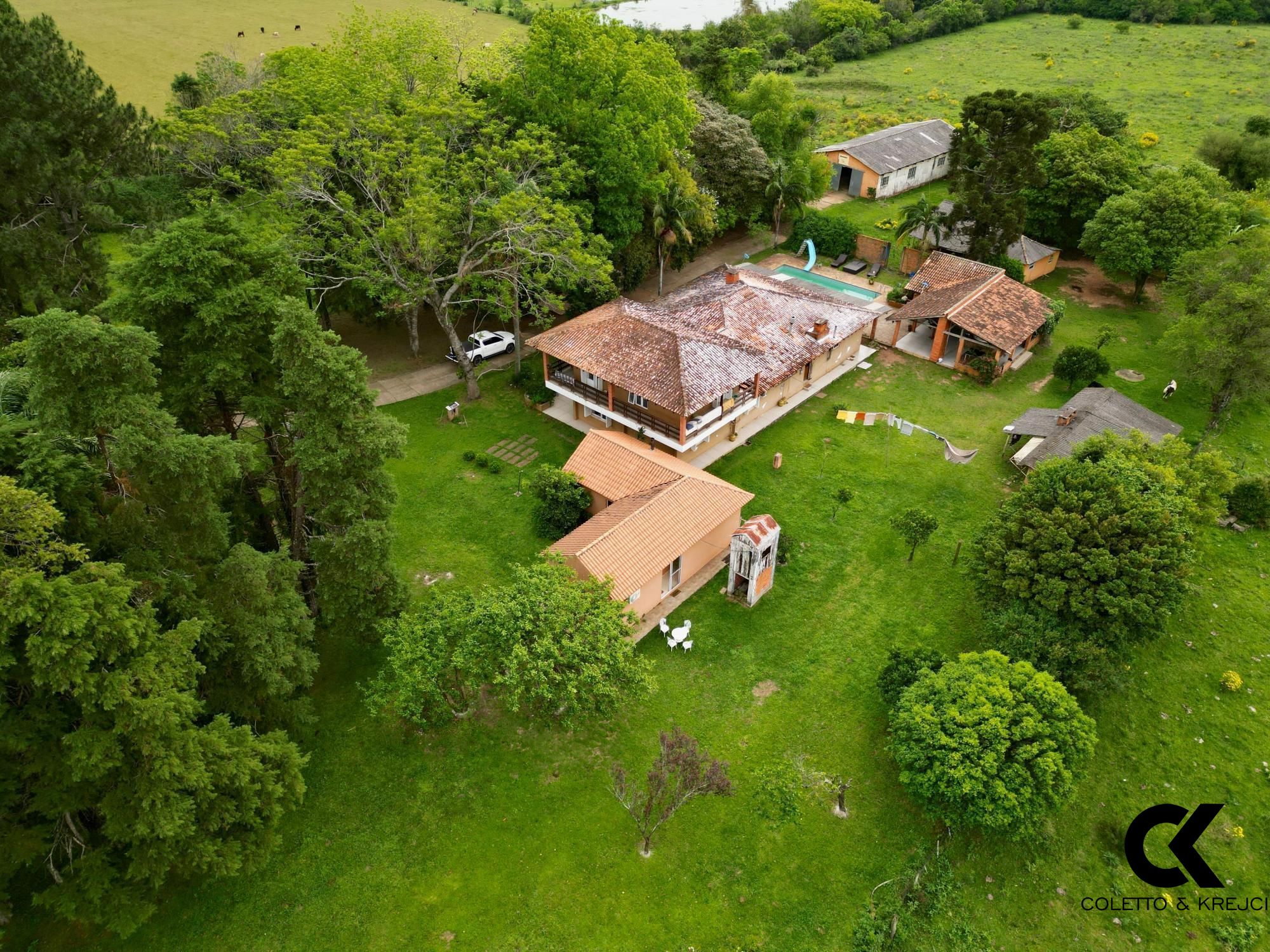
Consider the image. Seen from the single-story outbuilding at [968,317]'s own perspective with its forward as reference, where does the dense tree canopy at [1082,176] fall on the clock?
The dense tree canopy is roughly at 5 o'clock from the single-story outbuilding.

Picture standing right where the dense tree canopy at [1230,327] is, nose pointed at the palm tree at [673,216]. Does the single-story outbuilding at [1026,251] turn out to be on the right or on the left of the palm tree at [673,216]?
right

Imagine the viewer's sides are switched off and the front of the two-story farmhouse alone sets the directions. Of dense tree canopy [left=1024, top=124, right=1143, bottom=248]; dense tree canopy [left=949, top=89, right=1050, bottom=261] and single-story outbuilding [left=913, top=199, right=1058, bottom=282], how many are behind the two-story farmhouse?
3

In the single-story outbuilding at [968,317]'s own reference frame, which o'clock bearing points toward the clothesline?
The clothesline is roughly at 11 o'clock from the single-story outbuilding.

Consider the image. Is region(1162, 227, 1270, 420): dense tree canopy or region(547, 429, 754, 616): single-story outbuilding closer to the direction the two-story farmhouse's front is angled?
the single-story outbuilding

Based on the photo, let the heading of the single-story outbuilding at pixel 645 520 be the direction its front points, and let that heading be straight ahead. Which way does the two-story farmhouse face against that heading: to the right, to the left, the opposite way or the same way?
to the right

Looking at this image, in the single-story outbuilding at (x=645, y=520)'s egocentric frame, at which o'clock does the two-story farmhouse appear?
The two-story farmhouse is roughly at 8 o'clock from the single-story outbuilding.

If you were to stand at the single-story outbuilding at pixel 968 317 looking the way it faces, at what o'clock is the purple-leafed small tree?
The purple-leafed small tree is roughly at 11 o'clock from the single-story outbuilding.

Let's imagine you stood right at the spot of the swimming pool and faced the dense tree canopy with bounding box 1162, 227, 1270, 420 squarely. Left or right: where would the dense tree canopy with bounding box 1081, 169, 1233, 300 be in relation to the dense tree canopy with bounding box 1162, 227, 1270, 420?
left

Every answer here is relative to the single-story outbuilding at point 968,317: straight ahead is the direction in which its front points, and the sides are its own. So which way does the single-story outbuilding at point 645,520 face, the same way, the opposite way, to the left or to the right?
to the left

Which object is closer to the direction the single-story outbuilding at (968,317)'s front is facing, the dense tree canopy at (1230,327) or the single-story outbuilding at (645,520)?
the single-story outbuilding

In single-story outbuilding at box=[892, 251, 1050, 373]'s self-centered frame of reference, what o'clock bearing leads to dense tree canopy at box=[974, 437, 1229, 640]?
The dense tree canopy is roughly at 10 o'clock from the single-story outbuilding.

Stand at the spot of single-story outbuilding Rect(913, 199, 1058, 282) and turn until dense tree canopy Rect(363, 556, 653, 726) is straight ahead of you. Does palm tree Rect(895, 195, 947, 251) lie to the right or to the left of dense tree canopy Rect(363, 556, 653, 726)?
right

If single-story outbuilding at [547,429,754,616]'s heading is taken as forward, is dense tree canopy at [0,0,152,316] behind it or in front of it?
behind
